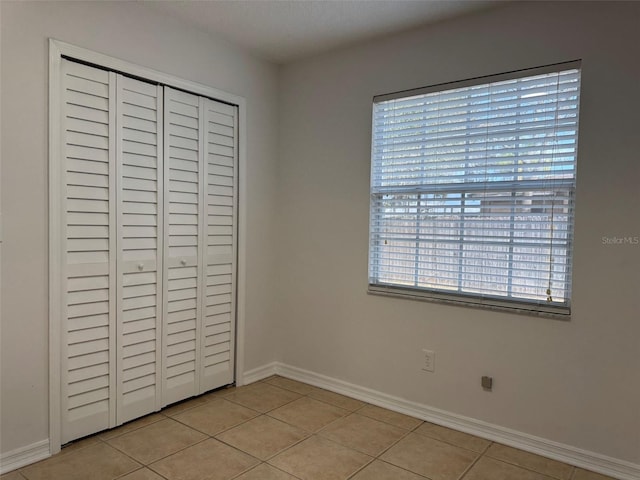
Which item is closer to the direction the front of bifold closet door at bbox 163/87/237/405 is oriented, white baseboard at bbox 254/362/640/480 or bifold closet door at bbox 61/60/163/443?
the white baseboard

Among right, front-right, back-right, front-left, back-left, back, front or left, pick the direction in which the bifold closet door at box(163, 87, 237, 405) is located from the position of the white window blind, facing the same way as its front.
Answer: front-right

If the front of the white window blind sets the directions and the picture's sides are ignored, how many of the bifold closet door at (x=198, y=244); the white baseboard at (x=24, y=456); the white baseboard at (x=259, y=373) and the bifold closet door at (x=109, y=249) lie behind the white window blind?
0

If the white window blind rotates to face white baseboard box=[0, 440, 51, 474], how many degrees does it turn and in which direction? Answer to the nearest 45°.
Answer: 0° — it already faces it

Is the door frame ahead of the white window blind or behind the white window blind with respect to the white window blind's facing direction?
ahead

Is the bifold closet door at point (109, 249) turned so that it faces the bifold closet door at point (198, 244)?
no

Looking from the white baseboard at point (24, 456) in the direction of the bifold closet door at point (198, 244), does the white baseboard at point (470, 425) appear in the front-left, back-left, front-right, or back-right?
front-right

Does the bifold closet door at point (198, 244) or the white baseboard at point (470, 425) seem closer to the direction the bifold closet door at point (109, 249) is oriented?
the white baseboard

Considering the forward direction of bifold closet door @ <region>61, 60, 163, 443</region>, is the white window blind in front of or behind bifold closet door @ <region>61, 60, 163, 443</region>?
in front

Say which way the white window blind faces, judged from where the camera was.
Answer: facing the viewer and to the left of the viewer

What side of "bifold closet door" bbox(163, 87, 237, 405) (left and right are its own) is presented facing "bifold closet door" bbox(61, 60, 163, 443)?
right

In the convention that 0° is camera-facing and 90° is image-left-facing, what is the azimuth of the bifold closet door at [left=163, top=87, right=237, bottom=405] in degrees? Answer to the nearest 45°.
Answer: approximately 315°

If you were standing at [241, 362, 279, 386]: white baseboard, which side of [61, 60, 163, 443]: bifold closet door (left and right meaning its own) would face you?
left
